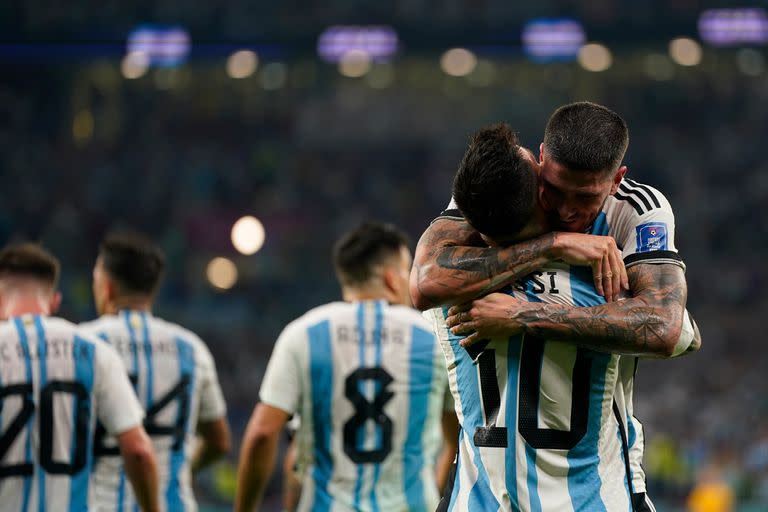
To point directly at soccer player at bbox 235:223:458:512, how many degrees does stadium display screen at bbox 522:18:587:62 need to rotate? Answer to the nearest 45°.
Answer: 0° — it already faces them

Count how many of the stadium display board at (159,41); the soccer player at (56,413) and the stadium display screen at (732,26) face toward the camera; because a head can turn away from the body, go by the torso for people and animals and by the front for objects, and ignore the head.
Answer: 2

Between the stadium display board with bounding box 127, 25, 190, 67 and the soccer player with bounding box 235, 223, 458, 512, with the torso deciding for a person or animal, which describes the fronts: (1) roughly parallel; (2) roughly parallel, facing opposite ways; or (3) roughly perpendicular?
roughly parallel, facing opposite ways

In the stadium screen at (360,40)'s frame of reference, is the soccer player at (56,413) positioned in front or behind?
in front

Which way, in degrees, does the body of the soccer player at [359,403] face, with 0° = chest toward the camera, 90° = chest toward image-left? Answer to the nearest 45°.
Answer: approximately 180°

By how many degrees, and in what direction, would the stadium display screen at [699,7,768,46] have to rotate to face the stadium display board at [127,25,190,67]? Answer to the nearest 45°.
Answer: approximately 90° to its right

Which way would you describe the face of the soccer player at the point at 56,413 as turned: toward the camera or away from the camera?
away from the camera

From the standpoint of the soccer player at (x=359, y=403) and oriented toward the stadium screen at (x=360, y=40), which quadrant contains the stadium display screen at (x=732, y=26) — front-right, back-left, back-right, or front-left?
front-right

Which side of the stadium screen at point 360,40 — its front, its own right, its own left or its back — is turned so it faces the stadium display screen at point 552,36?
left

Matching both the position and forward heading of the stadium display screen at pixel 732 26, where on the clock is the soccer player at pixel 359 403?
The soccer player is roughly at 12 o'clock from the stadium display screen.

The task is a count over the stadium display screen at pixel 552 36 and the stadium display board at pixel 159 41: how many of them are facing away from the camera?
0

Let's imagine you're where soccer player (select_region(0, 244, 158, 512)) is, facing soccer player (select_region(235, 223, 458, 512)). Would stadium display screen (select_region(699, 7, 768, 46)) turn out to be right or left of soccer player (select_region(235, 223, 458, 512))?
left

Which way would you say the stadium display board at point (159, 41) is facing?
toward the camera

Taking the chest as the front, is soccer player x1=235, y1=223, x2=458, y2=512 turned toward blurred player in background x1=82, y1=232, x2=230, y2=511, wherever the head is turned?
no

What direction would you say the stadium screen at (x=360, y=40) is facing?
toward the camera

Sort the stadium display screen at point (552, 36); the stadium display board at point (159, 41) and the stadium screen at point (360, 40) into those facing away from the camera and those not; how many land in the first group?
0

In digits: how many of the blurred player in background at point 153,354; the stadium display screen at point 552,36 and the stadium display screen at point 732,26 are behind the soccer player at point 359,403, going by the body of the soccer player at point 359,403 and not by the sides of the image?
0

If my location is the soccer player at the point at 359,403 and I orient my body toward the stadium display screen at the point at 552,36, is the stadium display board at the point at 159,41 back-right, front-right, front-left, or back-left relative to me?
front-left

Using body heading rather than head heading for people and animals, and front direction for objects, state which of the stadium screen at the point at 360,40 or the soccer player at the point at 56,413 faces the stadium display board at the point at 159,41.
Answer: the soccer player

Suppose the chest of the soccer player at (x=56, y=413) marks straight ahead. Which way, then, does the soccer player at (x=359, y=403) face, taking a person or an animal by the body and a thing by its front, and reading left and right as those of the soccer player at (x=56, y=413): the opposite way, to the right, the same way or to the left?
the same way

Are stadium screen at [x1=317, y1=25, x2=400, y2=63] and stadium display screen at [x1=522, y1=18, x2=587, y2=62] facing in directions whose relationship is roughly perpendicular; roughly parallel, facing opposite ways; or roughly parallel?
roughly parallel

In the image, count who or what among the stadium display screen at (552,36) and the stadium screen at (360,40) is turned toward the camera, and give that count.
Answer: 2
